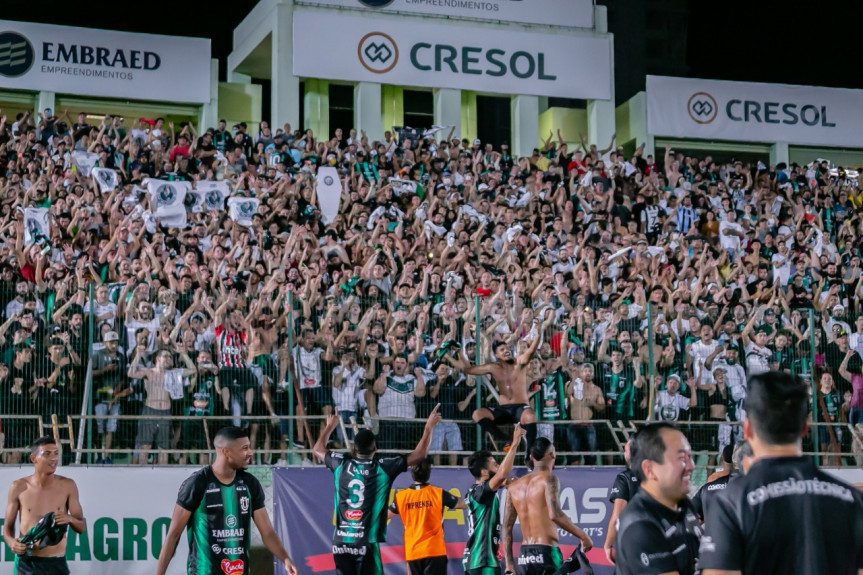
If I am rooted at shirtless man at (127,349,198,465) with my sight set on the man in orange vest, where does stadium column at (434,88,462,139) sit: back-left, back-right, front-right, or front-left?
back-left

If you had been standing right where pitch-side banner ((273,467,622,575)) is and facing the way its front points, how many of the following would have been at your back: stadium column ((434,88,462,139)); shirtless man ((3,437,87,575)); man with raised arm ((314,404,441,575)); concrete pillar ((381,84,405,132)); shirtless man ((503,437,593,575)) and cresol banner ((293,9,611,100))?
3

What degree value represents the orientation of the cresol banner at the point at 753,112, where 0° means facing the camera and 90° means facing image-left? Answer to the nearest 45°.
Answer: approximately 0°

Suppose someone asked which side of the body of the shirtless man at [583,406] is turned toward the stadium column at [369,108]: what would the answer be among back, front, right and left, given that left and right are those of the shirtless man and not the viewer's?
back

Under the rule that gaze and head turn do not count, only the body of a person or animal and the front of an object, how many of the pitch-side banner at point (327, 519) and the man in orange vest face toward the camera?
1

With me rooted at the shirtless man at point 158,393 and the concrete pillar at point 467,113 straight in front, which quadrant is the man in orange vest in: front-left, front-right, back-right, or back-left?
back-right

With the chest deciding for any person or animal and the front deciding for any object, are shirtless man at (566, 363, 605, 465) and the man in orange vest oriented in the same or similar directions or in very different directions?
very different directions

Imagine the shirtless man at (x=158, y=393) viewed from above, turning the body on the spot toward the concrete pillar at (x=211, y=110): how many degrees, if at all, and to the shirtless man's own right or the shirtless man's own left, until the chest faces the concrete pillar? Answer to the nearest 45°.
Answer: approximately 180°

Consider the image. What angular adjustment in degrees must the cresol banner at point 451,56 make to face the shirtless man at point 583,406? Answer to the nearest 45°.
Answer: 0° — it already faces them

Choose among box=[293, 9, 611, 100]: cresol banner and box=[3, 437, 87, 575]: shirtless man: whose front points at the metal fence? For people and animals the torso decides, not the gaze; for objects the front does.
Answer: the cresol banner

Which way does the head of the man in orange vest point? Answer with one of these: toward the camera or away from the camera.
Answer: away from the camera
